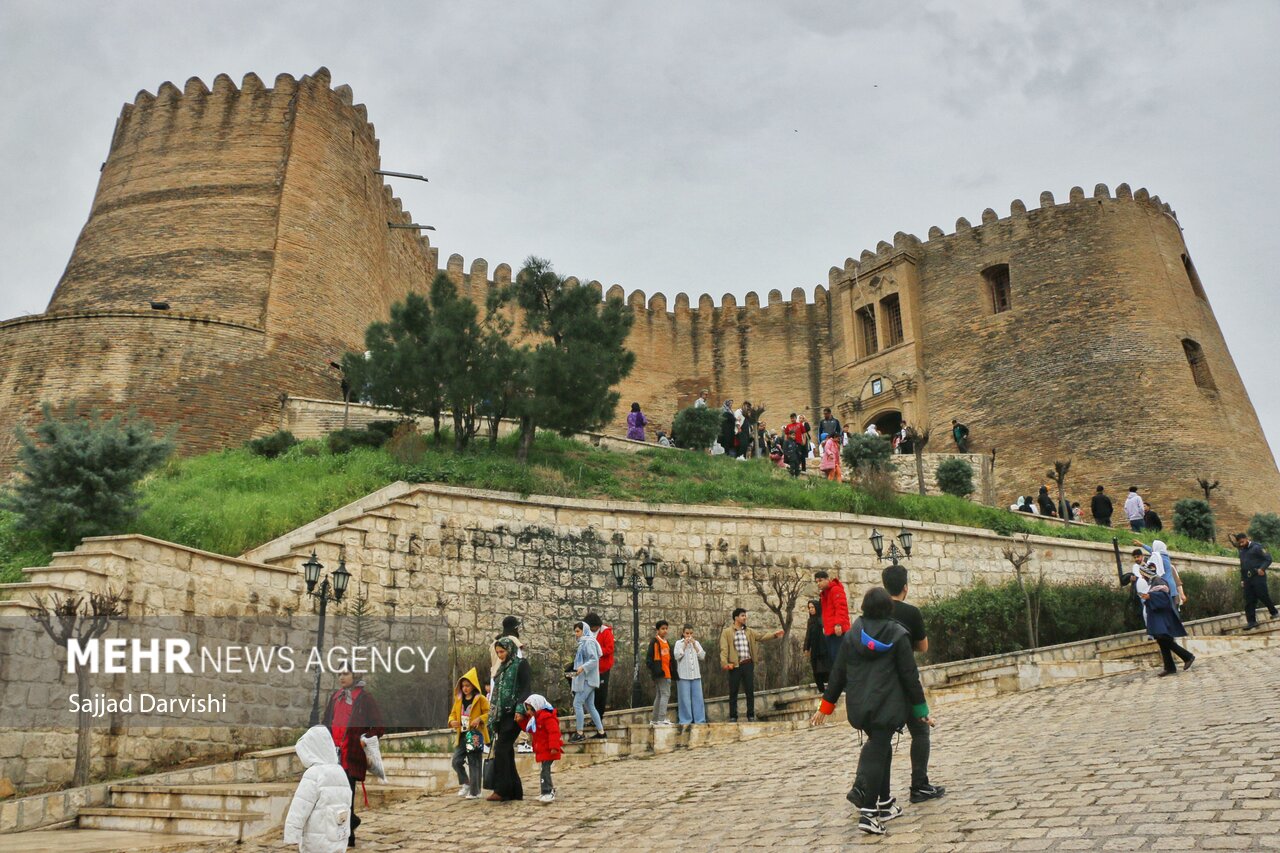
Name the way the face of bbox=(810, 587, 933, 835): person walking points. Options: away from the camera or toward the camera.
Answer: away from the camera

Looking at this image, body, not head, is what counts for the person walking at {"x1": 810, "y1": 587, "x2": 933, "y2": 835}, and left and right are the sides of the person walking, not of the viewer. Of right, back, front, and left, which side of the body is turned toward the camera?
back

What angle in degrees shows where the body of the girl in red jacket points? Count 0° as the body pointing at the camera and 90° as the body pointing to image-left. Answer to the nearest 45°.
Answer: approximately 45°

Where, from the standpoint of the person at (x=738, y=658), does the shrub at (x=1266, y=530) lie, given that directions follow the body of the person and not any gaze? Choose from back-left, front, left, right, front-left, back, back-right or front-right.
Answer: back-left

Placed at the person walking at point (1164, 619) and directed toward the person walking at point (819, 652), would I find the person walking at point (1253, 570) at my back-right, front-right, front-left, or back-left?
back-right

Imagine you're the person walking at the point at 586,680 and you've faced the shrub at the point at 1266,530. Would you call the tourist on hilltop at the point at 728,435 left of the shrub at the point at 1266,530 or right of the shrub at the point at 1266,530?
left

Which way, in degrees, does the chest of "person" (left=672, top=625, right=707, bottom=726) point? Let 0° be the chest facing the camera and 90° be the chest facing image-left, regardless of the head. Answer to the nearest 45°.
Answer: approximately 0°

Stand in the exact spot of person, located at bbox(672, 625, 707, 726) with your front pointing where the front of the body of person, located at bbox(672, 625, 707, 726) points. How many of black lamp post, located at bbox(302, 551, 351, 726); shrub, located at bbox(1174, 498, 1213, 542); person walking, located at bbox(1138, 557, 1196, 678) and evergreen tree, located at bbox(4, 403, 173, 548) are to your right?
2
